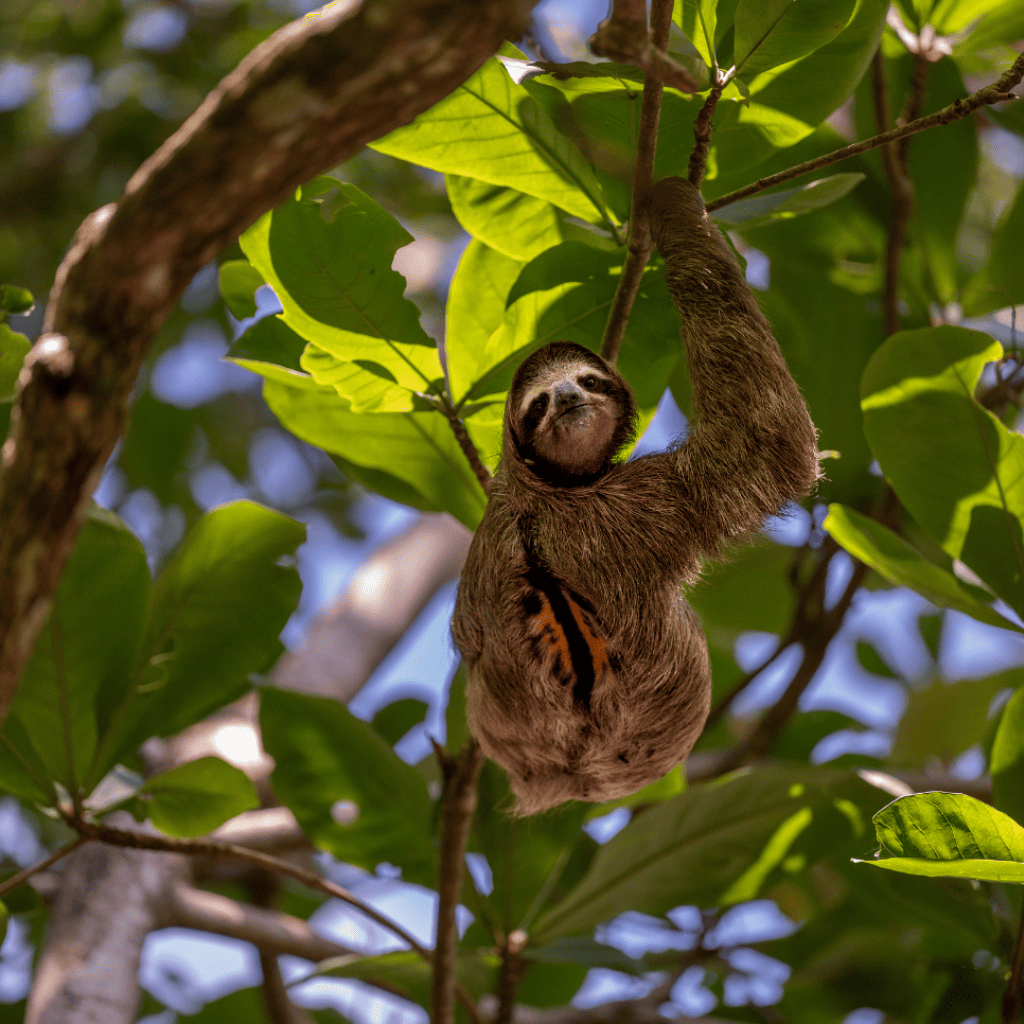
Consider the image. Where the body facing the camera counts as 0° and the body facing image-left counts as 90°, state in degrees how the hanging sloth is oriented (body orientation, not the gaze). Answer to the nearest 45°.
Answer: approximately 180°
